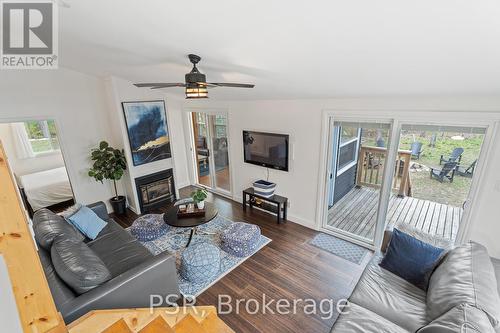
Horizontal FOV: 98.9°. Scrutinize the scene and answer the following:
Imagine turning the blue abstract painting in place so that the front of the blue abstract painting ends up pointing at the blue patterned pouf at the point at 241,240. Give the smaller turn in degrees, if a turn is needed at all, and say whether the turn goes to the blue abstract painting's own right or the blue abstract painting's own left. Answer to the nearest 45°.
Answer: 0° — it already faces it

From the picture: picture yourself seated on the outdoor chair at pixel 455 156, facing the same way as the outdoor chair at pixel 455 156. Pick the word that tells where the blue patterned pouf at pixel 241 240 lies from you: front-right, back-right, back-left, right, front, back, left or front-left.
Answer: front

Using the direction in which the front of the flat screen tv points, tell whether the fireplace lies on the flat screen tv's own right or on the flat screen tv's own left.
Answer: on the flat screen tv's own right

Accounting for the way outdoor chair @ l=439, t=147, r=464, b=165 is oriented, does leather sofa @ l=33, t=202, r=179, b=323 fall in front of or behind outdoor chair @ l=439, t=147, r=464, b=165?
in front

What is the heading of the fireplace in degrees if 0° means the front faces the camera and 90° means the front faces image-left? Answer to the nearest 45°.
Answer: approximately 315°

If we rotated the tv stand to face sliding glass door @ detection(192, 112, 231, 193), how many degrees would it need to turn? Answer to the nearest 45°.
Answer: approximately 90° to its right

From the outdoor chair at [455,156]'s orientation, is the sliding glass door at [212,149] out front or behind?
out front

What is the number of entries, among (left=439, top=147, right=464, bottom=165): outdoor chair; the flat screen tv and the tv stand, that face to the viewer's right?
0

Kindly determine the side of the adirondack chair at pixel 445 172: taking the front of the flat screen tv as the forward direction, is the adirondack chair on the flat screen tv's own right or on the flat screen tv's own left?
on the flat screen tv's own left

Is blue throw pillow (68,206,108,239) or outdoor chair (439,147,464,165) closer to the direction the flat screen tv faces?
the blue throw pillow

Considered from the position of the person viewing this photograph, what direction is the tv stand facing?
facing the viewer and to the left of the viewer

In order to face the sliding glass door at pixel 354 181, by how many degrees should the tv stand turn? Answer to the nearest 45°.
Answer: approximately 135° to its left

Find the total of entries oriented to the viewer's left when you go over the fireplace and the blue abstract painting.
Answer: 0

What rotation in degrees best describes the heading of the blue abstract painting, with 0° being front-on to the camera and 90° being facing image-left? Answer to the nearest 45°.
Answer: approximately 315°
